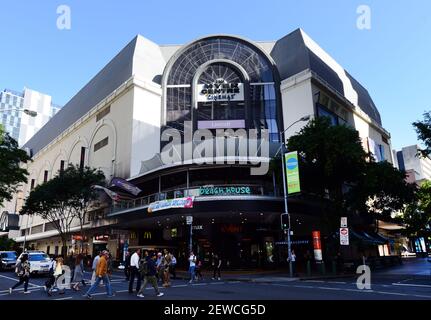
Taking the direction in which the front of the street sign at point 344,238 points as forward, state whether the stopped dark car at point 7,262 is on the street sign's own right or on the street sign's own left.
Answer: on the street sign's own right

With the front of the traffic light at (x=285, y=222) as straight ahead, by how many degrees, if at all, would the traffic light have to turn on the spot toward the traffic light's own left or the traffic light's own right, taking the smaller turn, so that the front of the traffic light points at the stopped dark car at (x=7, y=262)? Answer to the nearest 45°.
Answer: approximately 90° to the traffic light's own right

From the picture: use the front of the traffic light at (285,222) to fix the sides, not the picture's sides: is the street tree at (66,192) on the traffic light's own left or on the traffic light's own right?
on the traffic light's own right

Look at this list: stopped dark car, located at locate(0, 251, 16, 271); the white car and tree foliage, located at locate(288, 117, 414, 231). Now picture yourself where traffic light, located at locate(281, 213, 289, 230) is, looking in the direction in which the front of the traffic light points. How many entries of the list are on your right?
2

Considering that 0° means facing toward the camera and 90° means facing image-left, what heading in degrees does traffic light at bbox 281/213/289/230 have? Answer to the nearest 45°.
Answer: approximately 0°

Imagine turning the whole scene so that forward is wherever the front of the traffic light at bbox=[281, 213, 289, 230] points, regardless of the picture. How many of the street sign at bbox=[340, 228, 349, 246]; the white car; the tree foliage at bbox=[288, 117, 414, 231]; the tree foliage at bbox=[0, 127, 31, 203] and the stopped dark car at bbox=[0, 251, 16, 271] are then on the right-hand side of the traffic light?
3

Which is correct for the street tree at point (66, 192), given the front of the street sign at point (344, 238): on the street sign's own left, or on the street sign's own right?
on the street sign's own right

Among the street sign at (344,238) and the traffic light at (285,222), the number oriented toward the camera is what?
2

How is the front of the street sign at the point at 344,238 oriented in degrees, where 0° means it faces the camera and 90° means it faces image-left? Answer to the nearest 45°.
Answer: approximately 0°

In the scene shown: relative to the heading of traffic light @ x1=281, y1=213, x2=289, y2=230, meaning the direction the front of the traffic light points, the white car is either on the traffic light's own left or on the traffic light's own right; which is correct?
on the traffic light's own right

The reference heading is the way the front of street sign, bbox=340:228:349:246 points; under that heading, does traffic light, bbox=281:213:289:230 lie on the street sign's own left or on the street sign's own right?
on the street sign's own right

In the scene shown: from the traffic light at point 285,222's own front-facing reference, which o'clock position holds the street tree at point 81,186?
The street tree is roughly at 4 o'clock from the traffic light.

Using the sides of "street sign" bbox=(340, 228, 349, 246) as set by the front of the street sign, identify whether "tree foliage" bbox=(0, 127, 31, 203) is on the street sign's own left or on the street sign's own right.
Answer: on the street sign's own right

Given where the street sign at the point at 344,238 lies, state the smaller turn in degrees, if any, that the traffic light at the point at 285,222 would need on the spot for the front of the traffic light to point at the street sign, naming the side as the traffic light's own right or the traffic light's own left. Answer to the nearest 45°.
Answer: approximately 45° to the traffic light's own left

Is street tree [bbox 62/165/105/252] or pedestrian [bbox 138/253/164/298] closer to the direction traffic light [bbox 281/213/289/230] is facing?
the pedestrian

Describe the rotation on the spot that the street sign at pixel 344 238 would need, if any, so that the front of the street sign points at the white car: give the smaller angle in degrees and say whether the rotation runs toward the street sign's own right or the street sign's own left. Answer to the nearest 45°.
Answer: approximately 90° to the street sign's own right

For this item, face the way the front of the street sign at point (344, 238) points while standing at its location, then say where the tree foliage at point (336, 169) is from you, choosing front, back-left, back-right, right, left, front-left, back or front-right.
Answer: back
